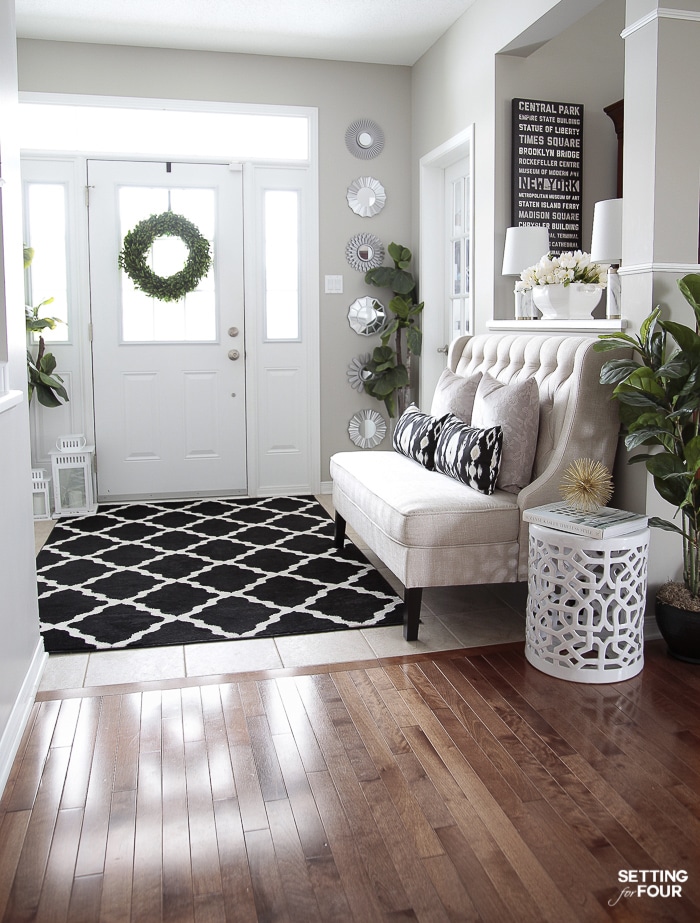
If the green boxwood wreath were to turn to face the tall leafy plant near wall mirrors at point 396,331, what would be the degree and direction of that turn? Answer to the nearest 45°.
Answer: approximately 90° to its left

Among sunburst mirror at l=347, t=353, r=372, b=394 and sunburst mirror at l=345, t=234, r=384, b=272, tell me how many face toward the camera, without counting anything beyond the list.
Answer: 2

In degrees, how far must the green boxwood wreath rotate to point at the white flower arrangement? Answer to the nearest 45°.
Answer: approximately 45° to its left

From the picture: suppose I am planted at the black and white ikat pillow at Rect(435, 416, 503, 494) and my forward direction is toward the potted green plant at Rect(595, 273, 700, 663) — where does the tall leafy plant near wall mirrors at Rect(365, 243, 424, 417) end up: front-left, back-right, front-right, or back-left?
back-left

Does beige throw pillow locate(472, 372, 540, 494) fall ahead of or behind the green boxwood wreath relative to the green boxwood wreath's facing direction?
ahead

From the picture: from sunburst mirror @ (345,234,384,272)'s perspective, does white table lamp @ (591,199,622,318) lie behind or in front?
in front

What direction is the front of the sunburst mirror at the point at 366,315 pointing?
toward the camera

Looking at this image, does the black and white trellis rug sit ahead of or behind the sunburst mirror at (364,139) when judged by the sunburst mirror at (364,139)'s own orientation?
ahead

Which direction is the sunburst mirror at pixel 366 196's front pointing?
toward the camera
